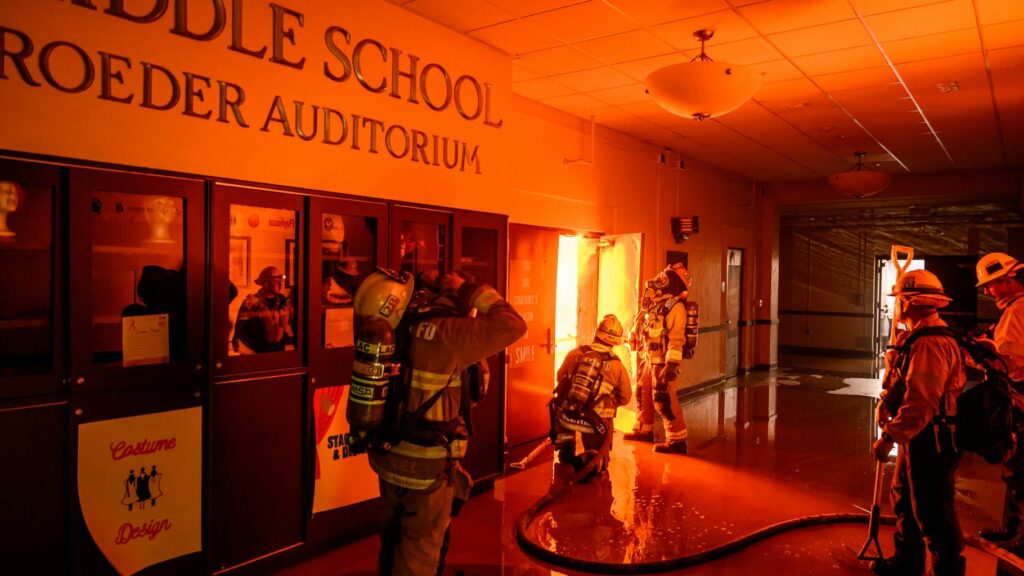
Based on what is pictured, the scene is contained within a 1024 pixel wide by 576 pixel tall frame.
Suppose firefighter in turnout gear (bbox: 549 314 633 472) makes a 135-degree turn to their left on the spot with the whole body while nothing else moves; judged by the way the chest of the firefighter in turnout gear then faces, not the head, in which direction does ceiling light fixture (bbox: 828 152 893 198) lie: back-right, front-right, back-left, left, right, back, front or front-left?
back

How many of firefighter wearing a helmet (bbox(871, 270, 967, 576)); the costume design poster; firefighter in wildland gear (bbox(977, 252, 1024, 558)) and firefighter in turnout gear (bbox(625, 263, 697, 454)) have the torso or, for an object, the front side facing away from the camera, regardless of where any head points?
0

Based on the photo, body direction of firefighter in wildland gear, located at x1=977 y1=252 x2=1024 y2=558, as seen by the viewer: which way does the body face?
to the viewer's left

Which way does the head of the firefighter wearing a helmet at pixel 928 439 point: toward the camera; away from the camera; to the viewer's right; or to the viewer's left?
to the viewer's left

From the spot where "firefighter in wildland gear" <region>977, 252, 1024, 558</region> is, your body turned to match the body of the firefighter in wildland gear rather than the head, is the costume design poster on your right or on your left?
on your left

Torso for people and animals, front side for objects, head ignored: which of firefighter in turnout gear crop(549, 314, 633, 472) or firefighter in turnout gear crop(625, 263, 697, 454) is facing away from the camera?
firefighter in turnout gear crop(549, 314, 633, 472)

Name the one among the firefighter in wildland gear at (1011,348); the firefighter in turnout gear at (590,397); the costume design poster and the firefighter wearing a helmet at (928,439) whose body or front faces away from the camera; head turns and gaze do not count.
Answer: the firefighter in turnout gear at (590,397)

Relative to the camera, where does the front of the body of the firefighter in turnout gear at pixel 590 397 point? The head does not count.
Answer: away from the camera

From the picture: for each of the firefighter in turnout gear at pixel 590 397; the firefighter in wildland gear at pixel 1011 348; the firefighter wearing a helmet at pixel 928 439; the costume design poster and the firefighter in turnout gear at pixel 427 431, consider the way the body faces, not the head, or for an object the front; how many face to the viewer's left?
2

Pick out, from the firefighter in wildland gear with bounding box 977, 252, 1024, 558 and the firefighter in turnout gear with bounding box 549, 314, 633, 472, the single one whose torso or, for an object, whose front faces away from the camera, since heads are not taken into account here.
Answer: the firefighter in turnout gear with bounding box 549, 314, 633, 472

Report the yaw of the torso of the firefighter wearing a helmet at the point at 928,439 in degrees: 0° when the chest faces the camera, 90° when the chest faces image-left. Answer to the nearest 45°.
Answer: approximately 90°

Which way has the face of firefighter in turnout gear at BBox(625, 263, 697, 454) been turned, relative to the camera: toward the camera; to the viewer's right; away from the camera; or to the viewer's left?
to the viewer's left

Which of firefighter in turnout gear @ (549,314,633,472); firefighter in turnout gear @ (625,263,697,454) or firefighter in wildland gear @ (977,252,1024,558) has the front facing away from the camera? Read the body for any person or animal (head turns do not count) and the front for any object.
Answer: firefighter in turnout gear @ (549,314,633,472)

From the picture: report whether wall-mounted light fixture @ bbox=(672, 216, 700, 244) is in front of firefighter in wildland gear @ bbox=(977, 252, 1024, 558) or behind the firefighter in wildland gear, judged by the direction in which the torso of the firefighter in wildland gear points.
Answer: in front
